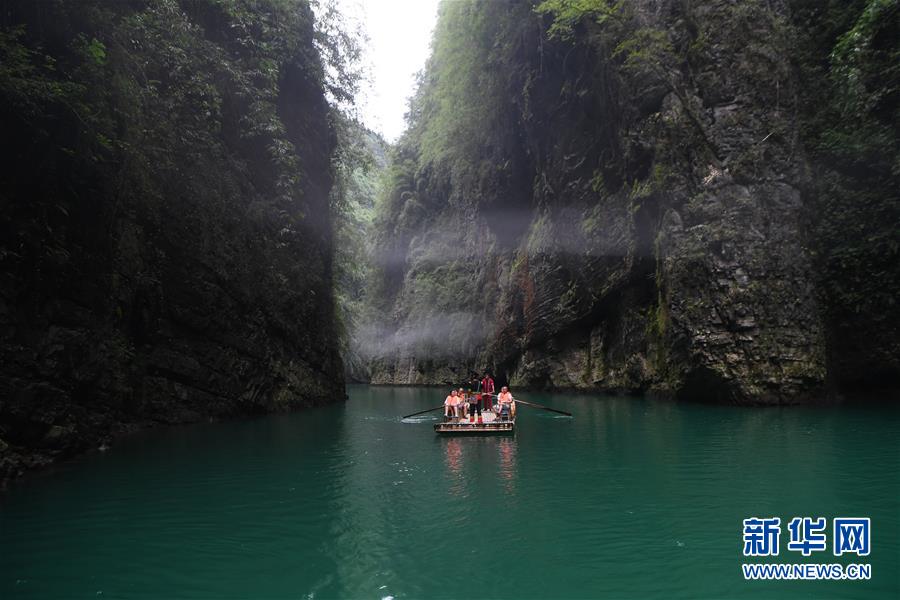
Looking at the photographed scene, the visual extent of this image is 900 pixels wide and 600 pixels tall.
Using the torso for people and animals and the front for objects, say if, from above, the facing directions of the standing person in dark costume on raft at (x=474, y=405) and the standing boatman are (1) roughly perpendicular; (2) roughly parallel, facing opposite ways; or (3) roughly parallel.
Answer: roughly parallel

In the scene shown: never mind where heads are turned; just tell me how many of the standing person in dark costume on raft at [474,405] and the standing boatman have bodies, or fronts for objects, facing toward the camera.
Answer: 2

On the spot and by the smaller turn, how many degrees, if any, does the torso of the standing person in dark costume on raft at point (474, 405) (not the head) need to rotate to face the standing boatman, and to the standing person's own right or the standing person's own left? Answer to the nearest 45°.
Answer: approximately 180°

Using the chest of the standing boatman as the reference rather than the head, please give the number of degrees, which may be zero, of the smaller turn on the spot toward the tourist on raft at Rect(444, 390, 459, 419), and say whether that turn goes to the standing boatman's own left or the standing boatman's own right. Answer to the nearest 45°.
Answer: approximately 45° to the standing boatman's own right

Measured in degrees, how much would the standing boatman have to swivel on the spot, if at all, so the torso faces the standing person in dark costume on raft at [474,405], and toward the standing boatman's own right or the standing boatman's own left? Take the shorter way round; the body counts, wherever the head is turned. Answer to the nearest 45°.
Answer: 0° — they already face them

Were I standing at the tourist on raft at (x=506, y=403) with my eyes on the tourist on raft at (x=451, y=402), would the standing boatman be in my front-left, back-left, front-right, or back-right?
front-right

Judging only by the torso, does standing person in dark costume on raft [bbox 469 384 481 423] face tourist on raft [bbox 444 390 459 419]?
no

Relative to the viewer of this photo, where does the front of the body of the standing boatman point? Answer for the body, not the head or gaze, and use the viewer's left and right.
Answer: facing the viewer

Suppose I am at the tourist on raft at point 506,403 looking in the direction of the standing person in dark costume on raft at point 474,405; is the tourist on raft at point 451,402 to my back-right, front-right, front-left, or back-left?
front-right

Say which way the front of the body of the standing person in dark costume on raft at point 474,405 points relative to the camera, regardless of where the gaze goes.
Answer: toward the camera

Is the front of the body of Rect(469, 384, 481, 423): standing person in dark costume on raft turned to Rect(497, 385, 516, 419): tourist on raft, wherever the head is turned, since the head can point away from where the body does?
no
